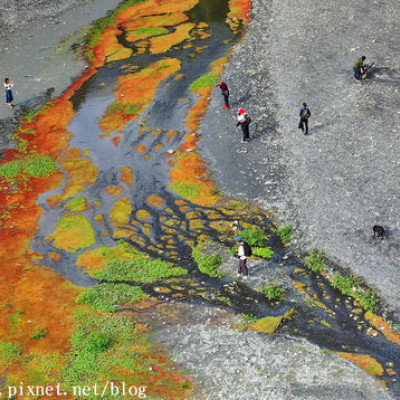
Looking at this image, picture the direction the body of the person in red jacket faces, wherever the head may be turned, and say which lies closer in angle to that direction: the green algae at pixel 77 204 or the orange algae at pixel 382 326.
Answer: the green algae

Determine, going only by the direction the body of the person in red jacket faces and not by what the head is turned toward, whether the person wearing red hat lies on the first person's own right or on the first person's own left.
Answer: on the first person's own left

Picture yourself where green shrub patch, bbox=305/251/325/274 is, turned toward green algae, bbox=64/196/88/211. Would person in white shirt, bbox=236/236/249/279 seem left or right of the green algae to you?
left

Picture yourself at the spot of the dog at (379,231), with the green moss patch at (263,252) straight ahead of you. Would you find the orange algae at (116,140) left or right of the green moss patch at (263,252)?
right

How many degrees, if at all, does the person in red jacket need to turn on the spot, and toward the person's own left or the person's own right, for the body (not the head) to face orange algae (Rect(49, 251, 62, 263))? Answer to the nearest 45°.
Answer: approximately 45° to the person's own left

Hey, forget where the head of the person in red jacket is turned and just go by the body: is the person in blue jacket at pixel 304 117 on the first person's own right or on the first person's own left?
on the first person's own left

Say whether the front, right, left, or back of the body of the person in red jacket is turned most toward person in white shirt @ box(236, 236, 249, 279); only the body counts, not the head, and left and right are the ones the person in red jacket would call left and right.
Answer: left

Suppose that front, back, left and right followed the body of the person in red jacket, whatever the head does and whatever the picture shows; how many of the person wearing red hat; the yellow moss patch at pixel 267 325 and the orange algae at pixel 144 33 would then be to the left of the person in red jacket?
2

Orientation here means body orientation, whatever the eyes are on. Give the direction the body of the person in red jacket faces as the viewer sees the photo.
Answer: to the viewer's left

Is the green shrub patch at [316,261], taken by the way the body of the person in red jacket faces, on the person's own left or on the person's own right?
on the person's own left

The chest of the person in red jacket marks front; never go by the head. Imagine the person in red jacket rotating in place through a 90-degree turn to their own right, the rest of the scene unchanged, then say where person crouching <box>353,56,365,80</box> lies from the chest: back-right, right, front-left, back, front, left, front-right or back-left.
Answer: right
